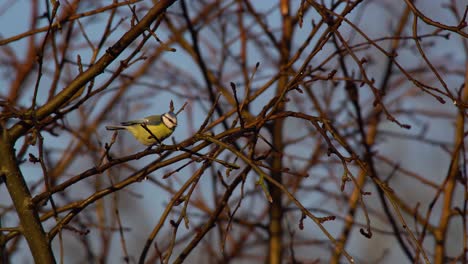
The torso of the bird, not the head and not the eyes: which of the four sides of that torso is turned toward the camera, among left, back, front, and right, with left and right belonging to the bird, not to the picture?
right
